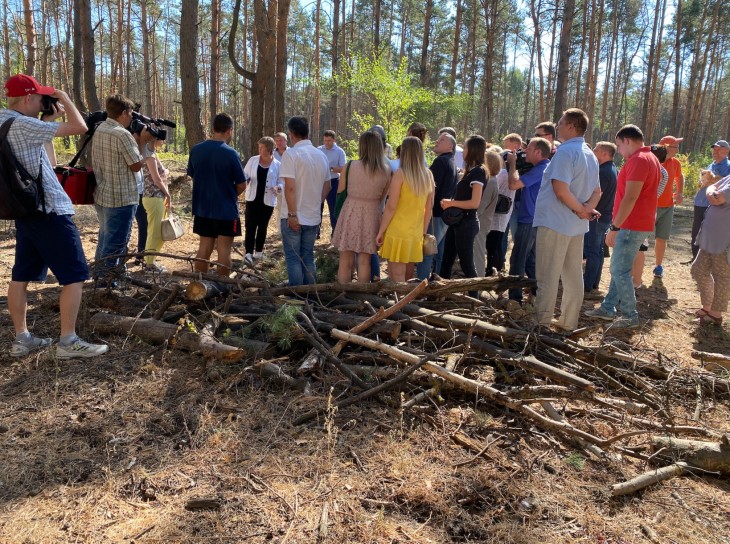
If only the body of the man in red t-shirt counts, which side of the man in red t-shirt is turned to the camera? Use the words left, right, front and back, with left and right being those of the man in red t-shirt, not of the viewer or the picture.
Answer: left

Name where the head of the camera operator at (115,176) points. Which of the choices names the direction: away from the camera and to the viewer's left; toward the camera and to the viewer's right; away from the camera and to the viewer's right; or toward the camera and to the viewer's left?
away from the camera and to the viewer's right

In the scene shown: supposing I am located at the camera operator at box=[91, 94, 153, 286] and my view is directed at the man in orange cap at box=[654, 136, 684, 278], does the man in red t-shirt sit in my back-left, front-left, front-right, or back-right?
front-right

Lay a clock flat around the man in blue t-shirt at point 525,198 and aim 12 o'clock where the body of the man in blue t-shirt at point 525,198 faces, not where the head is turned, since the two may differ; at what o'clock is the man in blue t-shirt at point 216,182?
the man in blue t-shirt at point 216,182 is roughly at 11 o'clock from the man in blue t-shirt at point 525,198.

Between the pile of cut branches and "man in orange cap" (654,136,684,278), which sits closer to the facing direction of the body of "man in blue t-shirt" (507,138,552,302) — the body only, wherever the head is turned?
the pile of cut branches

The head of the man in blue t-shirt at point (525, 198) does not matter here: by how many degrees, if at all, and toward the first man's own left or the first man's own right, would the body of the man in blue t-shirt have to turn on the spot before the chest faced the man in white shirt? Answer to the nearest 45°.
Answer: approximately 45° to the first man's own left

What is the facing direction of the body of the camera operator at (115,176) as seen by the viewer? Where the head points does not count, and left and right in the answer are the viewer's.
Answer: facing away from the viewer and to the right of the viewer

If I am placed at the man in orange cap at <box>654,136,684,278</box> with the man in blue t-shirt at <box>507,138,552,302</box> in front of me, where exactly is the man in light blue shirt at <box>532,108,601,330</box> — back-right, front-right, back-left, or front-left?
front-left

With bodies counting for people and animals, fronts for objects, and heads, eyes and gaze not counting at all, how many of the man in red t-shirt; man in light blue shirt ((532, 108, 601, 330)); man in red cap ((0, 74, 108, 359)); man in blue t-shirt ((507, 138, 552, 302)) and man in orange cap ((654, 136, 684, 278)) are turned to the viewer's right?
1

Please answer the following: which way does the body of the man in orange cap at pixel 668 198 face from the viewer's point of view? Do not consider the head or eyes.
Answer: to the viewer's left

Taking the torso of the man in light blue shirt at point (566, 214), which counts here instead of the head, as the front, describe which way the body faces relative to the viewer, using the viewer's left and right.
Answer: facing away from the viewer and to the left of the viewer

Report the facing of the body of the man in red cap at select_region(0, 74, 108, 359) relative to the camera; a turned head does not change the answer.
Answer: to the viewer's right

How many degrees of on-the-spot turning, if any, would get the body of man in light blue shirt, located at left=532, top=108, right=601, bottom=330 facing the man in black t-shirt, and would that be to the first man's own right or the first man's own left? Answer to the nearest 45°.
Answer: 0° — they already face them
